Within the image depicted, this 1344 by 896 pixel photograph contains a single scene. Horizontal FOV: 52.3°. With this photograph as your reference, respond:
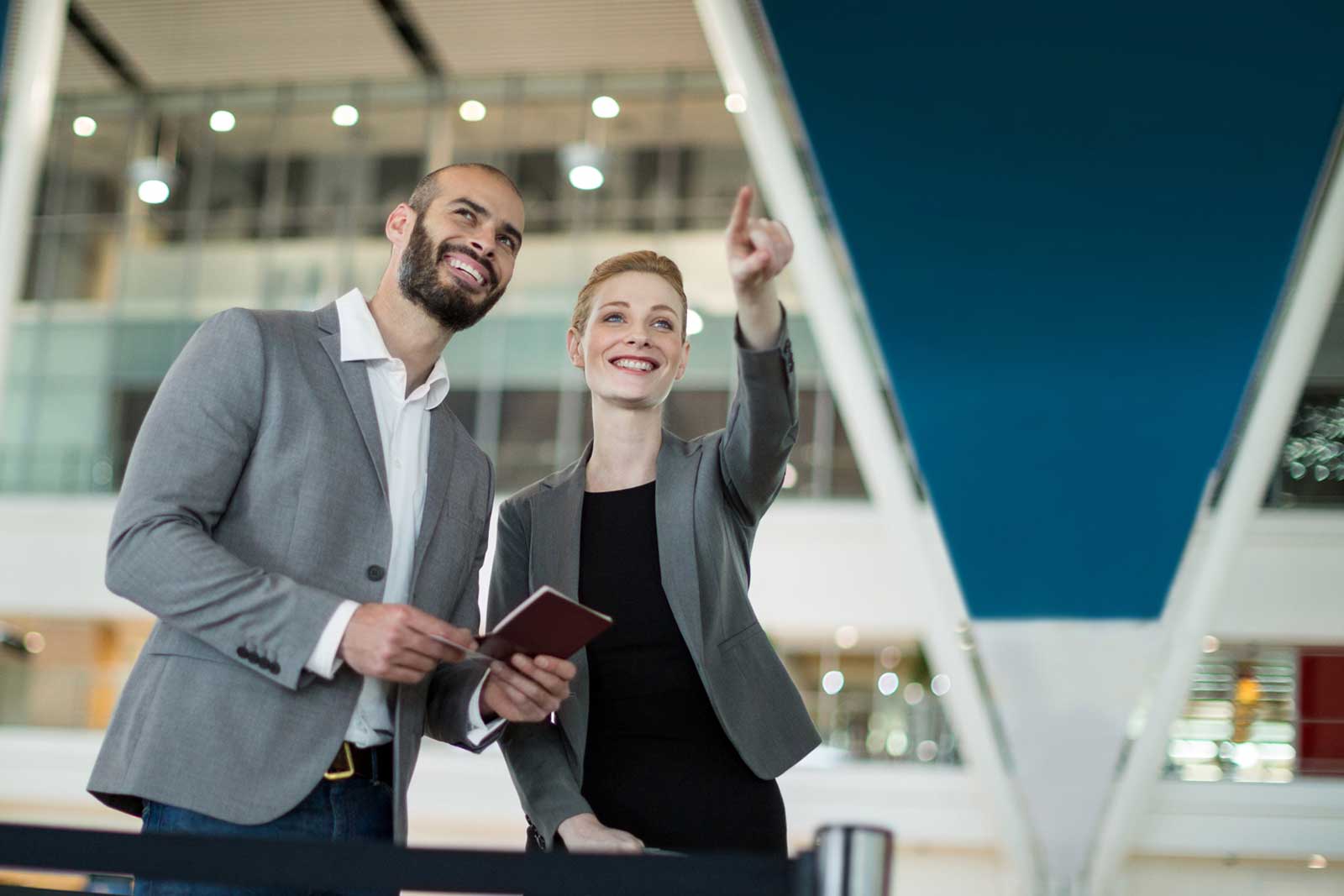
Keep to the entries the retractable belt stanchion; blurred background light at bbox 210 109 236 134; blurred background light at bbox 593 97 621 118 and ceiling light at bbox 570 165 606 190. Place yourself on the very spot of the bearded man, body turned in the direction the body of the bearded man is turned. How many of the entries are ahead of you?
1

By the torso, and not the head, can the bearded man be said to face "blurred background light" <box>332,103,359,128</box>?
no

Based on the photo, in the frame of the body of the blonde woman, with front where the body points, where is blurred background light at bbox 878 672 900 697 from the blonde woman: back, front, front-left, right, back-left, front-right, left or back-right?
back

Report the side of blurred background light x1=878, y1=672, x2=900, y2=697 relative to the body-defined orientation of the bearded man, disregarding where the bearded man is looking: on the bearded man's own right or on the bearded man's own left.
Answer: on the bearded man's own left

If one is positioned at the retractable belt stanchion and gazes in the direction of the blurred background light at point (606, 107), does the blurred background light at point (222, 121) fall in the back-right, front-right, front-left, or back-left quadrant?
front-left

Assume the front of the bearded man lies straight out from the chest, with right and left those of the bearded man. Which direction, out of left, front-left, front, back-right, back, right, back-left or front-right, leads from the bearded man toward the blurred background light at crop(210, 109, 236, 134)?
back-left

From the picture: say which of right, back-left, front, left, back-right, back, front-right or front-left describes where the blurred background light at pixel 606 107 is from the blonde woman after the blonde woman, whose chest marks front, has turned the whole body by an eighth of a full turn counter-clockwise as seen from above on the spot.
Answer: back-left

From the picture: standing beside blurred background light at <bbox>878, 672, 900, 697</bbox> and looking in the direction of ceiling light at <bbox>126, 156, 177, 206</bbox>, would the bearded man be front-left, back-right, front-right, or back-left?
front-left

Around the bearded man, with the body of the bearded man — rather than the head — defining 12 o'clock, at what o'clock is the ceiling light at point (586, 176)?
The ceiling light is roughly at 8 o'clock from the bearded man.

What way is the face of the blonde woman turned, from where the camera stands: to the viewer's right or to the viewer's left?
to the viewer's right

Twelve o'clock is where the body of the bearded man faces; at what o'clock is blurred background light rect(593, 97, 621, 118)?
The blurred background light is roughly at 8 o'clock from the bearded man.

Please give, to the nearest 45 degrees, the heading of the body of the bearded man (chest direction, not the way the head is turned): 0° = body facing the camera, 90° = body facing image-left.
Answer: approximately 315°

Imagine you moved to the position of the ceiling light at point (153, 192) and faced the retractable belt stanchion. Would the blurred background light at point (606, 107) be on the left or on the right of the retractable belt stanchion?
left

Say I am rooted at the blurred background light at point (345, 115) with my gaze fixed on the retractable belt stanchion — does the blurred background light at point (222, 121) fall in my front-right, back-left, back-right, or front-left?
back-right

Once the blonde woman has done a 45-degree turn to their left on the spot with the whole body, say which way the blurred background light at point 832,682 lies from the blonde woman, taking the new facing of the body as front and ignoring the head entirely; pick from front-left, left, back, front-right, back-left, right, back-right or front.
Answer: back-left

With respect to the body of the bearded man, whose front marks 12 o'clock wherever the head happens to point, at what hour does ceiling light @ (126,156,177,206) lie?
The ceiling light is roughly at 7 o'clock from the bearded man.

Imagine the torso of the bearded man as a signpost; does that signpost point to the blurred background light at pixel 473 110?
no

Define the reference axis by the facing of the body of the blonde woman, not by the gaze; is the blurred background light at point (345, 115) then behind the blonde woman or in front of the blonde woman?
behind

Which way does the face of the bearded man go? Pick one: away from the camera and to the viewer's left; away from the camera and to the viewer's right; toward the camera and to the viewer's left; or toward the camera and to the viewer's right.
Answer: toward the camera and to the viewer's right

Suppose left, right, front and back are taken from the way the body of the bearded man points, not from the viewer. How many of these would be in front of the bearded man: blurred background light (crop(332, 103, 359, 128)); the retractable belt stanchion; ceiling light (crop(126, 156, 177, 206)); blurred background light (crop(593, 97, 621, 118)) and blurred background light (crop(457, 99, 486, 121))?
1

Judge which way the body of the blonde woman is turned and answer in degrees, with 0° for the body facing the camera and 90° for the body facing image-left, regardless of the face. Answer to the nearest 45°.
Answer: approximately 0°
